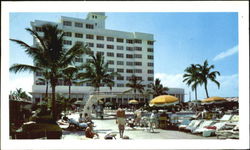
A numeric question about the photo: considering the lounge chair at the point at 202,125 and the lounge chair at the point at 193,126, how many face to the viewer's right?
0

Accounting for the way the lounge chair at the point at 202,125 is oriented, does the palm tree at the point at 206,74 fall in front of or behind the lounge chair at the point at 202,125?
behind

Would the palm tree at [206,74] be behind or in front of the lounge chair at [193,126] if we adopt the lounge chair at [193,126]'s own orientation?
behind

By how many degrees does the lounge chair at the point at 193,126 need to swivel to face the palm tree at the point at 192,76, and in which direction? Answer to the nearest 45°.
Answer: approximately 135° to its right

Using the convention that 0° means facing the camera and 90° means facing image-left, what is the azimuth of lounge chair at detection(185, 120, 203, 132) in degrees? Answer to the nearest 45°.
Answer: approximately 45°

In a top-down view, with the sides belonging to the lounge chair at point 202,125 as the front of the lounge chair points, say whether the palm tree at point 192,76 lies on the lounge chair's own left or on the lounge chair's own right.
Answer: on the lounge chair's own right

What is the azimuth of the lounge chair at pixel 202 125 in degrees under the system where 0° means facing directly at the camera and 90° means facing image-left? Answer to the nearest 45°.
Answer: approximately 45°
